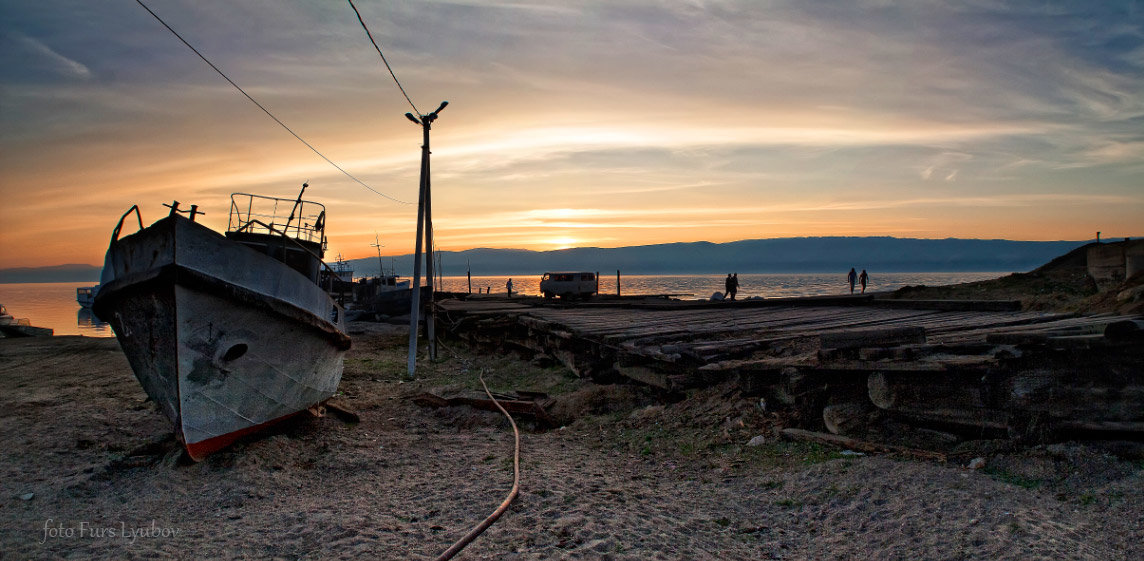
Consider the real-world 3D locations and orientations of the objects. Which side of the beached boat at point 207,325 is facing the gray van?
back

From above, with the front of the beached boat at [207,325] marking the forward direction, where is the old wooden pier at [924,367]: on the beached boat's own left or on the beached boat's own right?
on the beached boat's own left

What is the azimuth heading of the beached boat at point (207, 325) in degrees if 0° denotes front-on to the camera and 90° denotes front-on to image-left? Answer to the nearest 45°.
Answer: approximately 45°

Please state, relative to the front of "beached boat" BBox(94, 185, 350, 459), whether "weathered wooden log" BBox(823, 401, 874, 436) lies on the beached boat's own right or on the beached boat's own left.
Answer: on the beached boat's own left

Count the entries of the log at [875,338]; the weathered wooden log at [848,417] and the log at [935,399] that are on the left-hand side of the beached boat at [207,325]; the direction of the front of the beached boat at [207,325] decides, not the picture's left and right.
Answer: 3

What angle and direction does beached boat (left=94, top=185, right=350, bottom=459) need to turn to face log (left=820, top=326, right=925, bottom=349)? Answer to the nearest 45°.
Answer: approximately 90° to its left
